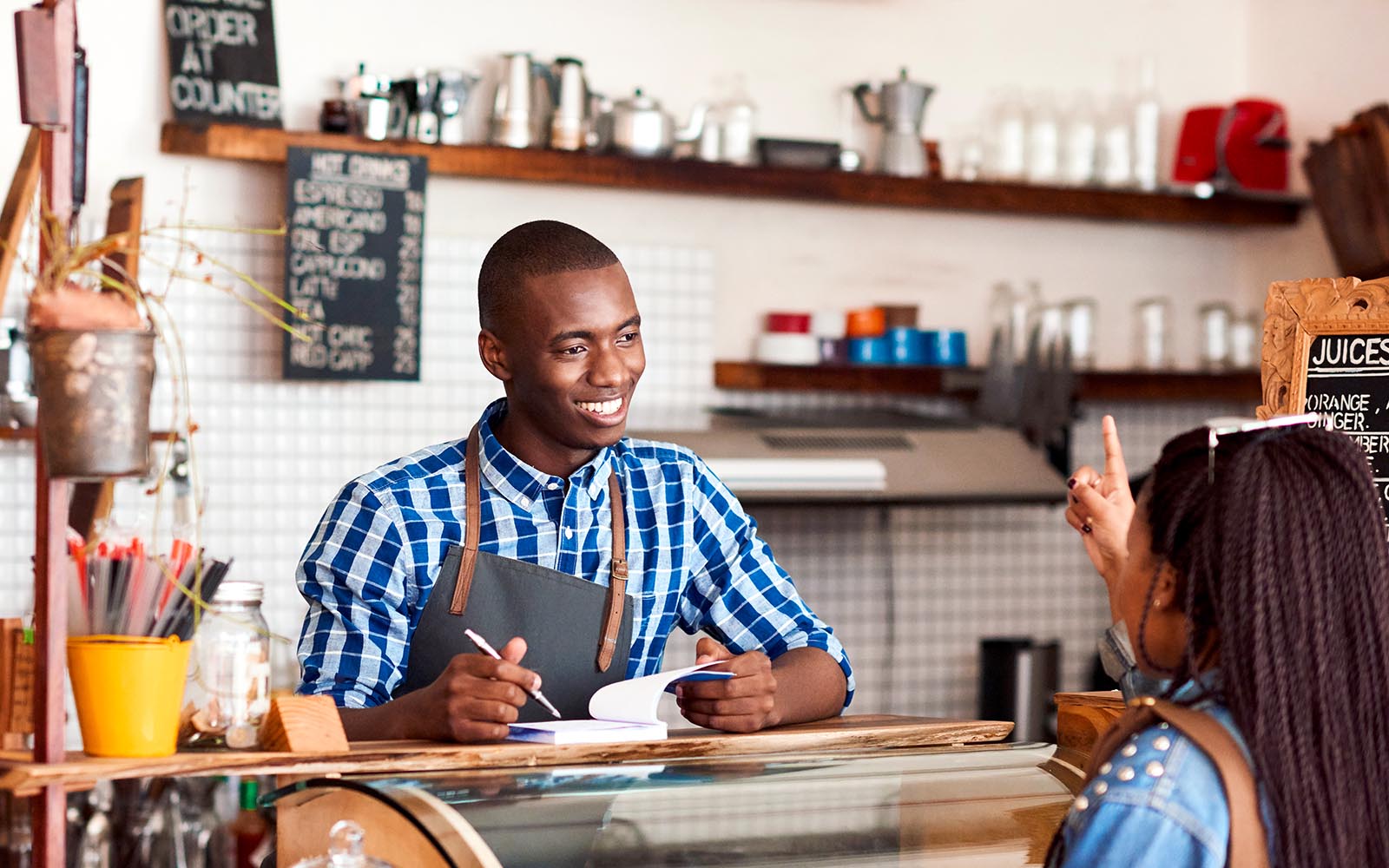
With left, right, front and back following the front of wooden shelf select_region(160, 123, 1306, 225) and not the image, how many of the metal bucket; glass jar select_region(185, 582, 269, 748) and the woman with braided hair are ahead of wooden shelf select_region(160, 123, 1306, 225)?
3

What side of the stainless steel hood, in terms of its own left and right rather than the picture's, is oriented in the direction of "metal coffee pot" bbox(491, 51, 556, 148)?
right

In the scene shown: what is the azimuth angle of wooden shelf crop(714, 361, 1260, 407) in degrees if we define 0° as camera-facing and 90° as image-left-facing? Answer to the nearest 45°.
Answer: approximately 0°

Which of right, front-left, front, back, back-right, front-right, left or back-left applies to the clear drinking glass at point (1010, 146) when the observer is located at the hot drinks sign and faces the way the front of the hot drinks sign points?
left

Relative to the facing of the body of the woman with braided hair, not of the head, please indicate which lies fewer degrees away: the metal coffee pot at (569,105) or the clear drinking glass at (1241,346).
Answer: the metal coffee pot

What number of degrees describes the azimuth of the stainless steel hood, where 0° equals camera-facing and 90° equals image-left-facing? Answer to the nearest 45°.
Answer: approximately 0°

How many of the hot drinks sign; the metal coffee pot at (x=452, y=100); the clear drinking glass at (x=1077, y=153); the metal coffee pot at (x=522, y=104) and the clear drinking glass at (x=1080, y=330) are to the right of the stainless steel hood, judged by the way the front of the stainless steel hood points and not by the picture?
3

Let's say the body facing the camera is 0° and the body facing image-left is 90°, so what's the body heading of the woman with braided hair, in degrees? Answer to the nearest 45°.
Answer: approximately 135°

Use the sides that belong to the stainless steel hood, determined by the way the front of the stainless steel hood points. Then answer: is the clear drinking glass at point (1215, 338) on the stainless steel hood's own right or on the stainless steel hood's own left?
on the stainless steel hood's own left

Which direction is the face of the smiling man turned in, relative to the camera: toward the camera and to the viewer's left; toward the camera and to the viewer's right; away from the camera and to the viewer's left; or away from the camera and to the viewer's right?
toward the camera and to the viewer's right

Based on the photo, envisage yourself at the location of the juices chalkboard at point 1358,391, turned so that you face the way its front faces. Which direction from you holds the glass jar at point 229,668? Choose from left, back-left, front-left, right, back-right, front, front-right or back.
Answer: front-right

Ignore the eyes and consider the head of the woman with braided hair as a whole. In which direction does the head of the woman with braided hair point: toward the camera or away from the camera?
away from the camera
